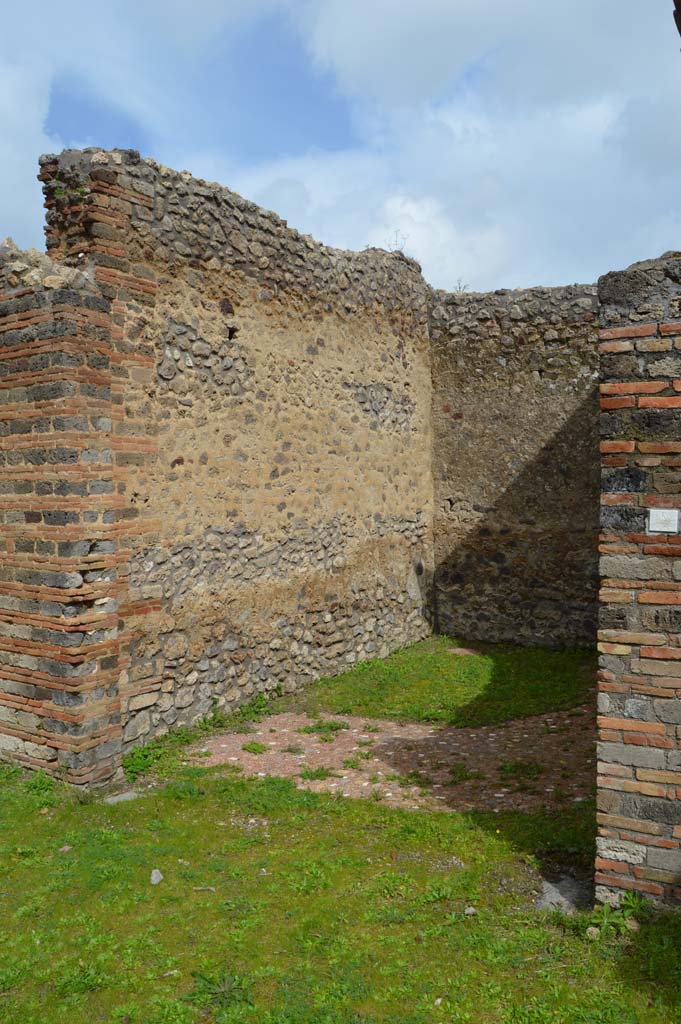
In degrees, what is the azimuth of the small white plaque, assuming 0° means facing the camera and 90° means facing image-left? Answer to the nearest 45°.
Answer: approximately 0°

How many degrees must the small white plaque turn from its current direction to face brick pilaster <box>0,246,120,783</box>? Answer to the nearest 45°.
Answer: approximately 90° to its right
